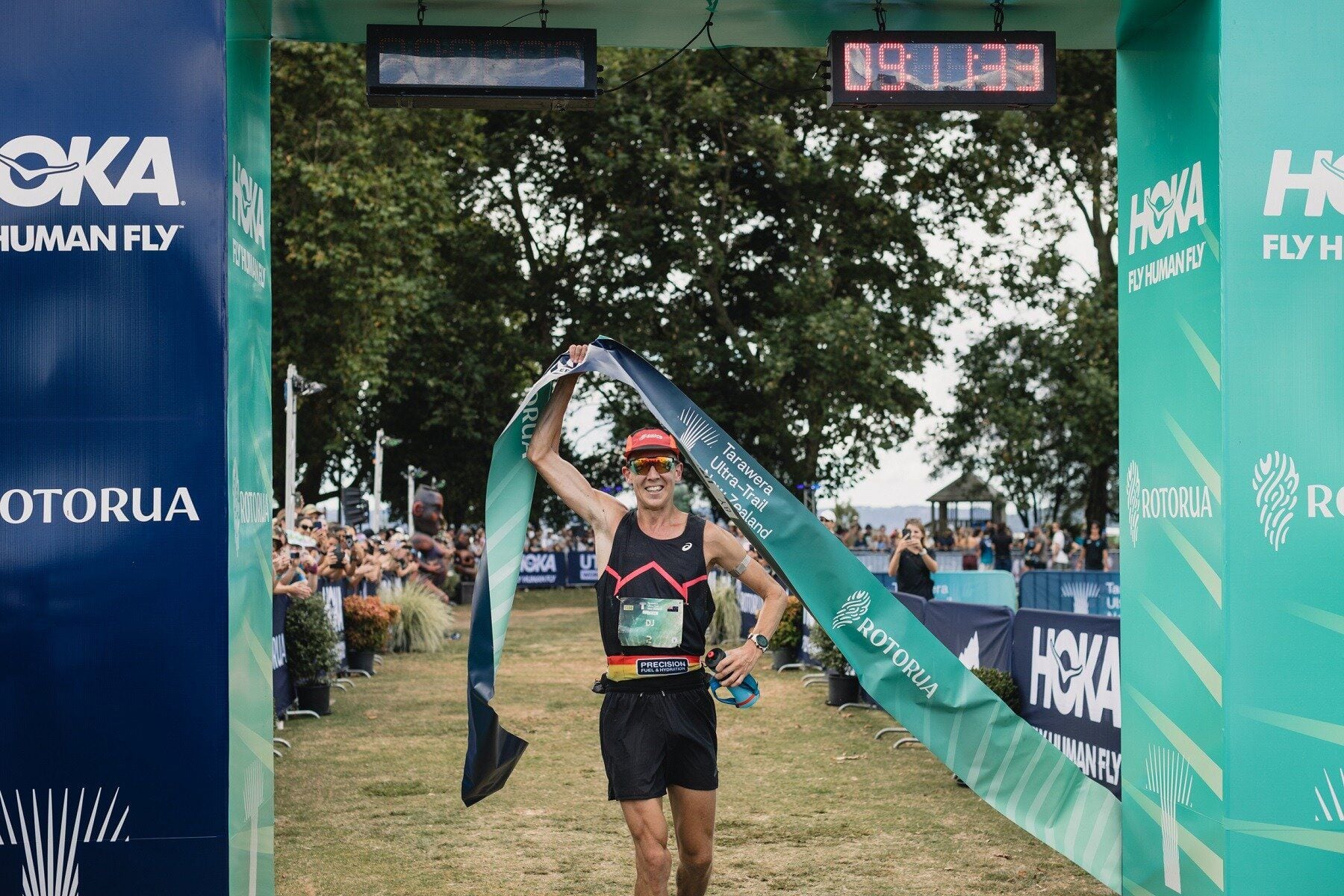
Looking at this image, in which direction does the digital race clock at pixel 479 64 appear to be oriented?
toward the camera

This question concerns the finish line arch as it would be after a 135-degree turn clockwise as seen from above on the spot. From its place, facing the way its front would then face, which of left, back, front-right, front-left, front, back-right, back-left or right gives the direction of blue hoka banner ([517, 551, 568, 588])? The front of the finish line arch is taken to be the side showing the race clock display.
front-right

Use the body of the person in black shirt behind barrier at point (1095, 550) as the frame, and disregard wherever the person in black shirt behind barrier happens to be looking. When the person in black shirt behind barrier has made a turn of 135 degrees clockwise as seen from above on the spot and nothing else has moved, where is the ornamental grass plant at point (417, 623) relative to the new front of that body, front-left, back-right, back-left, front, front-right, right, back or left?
left

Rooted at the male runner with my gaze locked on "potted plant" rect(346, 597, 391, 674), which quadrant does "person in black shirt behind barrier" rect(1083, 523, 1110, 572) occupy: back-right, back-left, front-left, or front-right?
front-right

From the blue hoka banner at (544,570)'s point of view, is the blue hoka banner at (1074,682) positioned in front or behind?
in front

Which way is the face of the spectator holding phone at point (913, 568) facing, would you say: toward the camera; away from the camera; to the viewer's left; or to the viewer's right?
toward the camera

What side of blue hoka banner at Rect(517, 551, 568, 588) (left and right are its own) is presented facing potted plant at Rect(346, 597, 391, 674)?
front

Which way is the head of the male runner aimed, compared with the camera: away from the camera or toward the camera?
toward the camera

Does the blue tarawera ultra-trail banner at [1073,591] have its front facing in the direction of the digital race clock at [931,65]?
yes

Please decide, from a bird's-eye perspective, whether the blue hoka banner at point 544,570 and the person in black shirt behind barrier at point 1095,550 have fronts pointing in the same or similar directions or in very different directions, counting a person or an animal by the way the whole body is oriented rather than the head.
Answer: same or similar directions

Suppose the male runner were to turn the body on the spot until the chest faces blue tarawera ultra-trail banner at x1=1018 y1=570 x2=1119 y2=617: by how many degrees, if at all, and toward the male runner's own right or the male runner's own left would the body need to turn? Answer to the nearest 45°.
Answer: approximately 135° to the male runner's own left

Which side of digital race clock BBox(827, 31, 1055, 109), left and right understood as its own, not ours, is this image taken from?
front

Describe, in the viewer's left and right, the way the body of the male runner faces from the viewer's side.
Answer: facing the viewer

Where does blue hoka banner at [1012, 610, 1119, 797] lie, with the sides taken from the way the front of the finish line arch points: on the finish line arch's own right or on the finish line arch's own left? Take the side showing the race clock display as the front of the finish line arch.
on the finish line arch's own left
